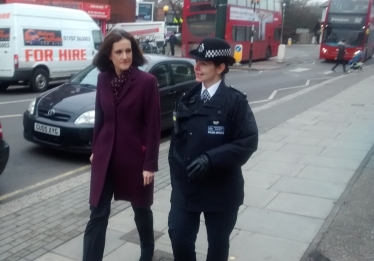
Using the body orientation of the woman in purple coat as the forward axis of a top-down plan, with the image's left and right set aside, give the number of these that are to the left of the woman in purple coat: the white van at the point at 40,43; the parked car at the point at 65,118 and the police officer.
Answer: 1

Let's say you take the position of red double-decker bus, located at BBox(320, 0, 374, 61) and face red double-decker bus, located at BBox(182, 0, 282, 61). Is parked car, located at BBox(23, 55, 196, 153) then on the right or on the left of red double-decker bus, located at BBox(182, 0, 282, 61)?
left

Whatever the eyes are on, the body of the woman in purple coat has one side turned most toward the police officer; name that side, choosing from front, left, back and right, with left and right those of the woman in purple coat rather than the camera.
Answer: left

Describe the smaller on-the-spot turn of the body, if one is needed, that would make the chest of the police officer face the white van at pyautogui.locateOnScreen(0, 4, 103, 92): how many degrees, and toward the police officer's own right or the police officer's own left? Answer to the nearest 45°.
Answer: approximately 90° to the police officer's own right

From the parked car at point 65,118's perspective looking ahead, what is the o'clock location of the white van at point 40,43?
The white van is roughly at 4 o'clock from the parked car.

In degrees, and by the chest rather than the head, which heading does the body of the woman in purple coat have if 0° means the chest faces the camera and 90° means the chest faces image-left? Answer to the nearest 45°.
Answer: approximately 45°

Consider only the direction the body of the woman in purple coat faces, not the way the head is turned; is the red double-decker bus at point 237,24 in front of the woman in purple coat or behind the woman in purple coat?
behind

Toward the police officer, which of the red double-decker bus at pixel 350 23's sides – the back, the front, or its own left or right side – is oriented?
front
